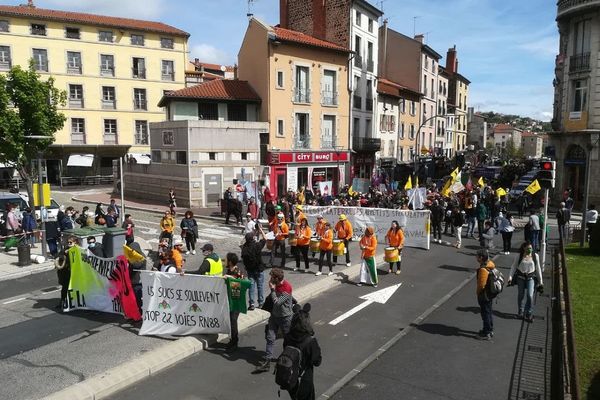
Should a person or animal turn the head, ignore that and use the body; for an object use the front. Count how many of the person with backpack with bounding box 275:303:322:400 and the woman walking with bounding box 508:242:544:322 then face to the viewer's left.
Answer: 0

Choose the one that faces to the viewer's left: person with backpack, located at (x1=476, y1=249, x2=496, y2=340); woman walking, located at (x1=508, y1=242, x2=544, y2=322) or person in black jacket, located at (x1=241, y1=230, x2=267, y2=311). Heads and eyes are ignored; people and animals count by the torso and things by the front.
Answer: the person with backpack

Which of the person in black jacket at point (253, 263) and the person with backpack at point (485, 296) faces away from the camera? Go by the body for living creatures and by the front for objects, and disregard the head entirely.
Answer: the person in black jacket

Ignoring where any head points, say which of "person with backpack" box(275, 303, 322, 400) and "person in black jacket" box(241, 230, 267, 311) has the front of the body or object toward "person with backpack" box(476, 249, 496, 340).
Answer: "person with backpack" box(275, 303, 322, 400)

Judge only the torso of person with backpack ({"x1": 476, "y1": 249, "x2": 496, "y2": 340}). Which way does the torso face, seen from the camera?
to the viewer's left

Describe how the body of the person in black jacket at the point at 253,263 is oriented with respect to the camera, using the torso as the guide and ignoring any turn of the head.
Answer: away from the camera

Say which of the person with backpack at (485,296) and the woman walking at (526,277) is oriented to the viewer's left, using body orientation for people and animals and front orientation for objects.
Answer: the person with backpack

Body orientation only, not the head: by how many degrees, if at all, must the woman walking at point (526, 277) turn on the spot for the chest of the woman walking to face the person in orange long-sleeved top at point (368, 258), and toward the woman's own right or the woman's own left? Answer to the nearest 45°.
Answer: approximately 90° to the woman's own right

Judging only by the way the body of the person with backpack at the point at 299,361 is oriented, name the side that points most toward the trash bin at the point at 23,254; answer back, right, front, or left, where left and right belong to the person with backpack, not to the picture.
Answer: left

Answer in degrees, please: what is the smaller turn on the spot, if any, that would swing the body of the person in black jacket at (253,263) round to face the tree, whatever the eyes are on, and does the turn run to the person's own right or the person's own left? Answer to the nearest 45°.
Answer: approximately 45° to the person's own left

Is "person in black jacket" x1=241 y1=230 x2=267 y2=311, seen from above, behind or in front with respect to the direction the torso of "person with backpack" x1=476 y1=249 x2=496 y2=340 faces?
in front

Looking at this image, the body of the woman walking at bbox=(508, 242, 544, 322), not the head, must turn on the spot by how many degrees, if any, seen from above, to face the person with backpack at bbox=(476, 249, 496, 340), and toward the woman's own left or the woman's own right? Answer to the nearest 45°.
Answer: approximately 45° to the woman's own right

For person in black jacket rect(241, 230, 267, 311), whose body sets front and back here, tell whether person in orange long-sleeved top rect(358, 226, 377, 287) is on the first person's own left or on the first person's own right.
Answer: on the first person's own right

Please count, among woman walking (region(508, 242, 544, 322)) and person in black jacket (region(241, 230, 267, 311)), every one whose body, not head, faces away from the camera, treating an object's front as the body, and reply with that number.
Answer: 1

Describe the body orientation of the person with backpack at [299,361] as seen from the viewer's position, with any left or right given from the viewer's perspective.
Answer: facing away from the viewer and to the right of the viewer

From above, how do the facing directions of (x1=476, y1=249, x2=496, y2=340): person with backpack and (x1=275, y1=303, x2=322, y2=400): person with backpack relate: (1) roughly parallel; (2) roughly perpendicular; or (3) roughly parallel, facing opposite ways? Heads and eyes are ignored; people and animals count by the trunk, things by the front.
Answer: roughly perpendicular
